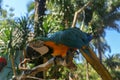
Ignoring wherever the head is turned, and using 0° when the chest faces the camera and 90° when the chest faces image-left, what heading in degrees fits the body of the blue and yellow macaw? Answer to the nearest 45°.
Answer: approximately 90°
